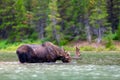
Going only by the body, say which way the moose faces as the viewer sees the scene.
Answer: to the viewer's right
